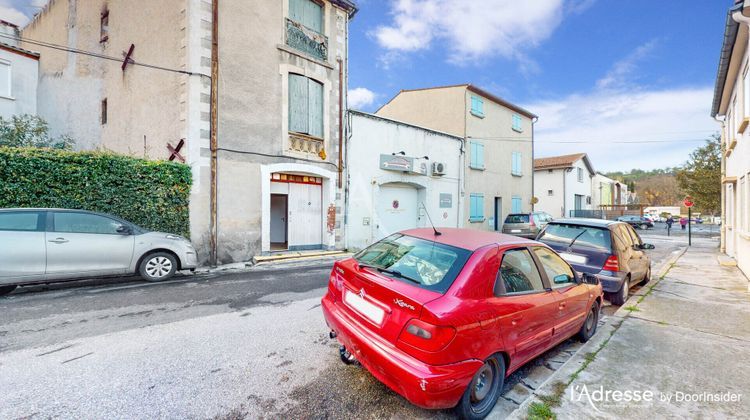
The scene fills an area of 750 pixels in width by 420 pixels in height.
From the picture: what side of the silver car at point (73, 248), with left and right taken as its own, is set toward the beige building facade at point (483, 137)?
front

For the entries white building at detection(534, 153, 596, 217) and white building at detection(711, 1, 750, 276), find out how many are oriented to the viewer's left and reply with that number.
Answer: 1

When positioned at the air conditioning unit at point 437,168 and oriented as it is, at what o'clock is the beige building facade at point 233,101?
The beige building facade is roughly at 3 o'clock from the air conditioning unit.

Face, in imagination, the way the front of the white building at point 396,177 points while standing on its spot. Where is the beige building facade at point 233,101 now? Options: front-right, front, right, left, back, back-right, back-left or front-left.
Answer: right

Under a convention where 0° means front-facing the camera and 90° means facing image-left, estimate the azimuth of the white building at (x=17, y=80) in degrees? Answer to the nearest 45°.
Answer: approximately 315°

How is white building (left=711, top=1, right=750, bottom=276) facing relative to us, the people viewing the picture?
facing to the left of the viewer

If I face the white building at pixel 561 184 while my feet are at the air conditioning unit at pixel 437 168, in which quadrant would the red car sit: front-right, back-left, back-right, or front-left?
back-right

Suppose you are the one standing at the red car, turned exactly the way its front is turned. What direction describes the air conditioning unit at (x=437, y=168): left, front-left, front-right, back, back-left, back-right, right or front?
front-left

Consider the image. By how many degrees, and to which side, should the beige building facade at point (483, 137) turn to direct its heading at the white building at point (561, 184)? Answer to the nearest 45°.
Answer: approximately 90° to its left

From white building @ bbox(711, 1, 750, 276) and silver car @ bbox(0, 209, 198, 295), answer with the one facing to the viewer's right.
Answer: the silver car
